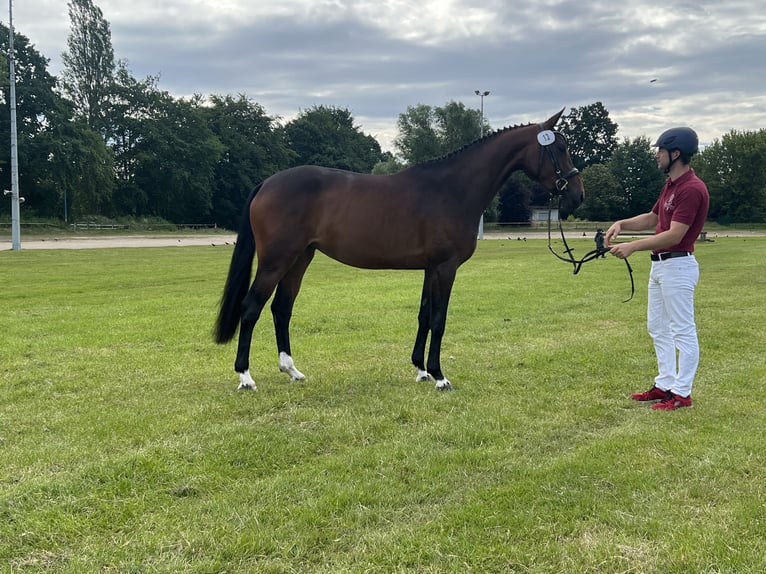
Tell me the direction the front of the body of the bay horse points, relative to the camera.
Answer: to the viewer's right

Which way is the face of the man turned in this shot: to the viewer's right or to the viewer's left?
to the viewer's left

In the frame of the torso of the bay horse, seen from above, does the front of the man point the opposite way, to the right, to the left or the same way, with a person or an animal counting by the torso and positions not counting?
the opposite way

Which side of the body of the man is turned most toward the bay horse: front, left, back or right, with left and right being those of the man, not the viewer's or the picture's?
front

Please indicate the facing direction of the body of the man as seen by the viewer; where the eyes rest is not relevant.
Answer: to the viewer's left

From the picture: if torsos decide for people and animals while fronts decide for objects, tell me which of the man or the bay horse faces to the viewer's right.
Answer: the bay horse

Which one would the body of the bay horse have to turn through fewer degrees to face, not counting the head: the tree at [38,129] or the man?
the man

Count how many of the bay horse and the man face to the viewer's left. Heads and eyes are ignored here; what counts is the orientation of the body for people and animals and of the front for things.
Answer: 1
